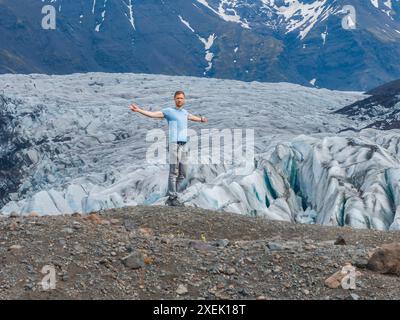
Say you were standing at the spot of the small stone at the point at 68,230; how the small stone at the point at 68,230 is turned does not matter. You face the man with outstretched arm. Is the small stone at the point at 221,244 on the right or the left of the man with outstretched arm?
right

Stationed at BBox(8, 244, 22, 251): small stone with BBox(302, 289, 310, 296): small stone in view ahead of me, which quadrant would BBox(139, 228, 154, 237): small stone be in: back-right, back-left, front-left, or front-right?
front-left

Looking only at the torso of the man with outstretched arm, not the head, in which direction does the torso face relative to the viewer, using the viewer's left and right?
facing the viewer and to the right of the viewer

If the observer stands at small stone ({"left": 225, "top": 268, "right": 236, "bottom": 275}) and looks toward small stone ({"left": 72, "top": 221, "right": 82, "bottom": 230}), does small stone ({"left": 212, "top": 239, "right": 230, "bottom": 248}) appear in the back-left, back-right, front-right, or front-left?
front-right

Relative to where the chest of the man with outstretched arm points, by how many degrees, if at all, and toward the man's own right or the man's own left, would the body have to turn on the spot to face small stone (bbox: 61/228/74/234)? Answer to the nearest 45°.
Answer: approximately 90° to the man's own right

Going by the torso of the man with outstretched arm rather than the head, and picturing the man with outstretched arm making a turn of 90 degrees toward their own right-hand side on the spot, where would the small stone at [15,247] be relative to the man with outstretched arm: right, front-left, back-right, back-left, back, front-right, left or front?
front

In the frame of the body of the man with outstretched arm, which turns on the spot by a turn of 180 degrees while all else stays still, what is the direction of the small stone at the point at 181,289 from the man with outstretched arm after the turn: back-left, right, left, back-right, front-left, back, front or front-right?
back-left

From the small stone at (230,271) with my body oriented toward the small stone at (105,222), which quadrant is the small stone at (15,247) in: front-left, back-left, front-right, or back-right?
front-left

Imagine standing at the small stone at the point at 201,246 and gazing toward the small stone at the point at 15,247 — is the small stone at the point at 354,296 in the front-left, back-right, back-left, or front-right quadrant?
back-left

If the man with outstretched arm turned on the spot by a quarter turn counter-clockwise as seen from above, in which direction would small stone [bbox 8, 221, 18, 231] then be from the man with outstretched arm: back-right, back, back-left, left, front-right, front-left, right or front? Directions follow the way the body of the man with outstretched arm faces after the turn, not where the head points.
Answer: back

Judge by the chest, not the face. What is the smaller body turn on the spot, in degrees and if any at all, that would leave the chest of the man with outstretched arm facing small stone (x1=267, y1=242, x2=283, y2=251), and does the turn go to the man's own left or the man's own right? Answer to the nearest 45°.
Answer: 0° — they already face it

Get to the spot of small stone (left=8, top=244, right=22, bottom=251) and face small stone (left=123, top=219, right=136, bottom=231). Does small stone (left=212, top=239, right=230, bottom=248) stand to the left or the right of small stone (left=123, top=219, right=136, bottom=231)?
right

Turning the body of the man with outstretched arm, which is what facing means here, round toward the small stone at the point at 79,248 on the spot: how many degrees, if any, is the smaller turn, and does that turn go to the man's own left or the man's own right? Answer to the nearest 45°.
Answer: approximately 90° to the man's own right
